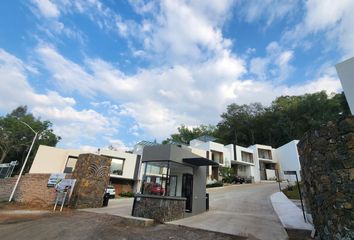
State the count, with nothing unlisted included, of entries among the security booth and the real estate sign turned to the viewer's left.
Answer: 0

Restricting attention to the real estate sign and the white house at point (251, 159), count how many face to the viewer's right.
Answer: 0

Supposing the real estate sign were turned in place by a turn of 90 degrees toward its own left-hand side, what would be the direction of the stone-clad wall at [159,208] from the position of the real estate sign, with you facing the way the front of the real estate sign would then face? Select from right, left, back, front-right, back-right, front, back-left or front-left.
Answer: front-right

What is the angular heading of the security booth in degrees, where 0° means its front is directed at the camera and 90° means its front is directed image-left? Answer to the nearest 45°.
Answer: approximately 315°

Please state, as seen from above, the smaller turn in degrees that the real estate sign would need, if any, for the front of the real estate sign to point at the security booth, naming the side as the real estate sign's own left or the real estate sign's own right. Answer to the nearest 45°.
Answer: approximately 45° to the real estate sign's own left

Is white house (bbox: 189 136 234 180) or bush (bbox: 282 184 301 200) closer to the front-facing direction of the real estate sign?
the bush

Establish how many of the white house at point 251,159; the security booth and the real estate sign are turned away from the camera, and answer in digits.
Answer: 0

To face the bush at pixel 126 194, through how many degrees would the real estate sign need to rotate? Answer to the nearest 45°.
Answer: approximately 135° to its left

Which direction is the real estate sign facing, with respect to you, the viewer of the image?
facing the viewer

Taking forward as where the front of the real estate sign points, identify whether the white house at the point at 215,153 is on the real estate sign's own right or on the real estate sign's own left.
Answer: on the real estate sign's own left

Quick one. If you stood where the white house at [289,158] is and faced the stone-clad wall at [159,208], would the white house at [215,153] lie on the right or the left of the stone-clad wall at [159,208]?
right

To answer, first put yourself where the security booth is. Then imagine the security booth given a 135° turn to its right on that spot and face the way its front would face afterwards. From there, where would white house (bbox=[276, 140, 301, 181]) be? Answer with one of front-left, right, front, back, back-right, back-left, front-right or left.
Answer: back-right

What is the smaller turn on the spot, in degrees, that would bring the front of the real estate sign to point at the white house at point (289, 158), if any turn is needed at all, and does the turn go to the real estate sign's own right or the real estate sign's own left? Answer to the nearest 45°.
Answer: approximately 90° to the real estate sign's own left
